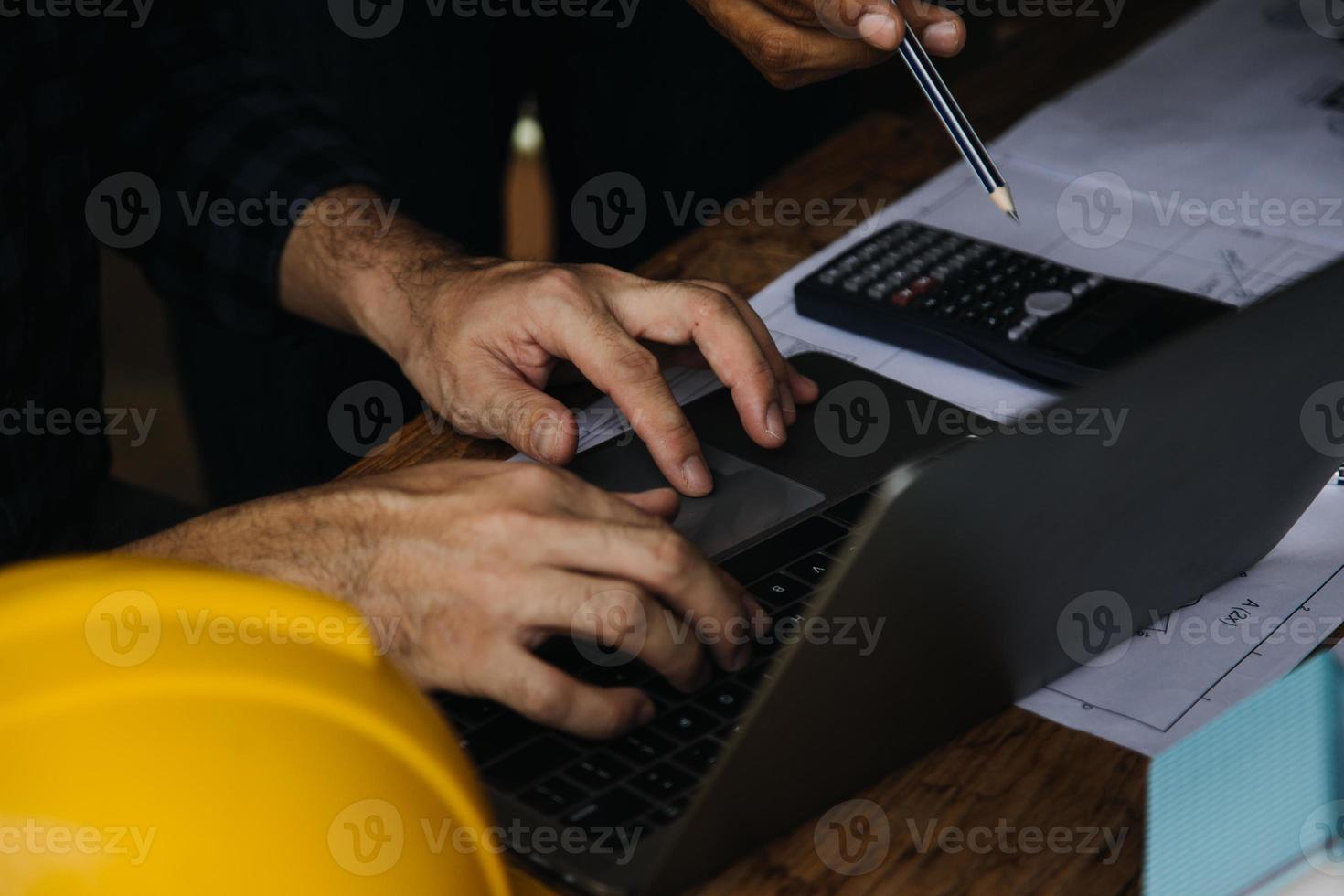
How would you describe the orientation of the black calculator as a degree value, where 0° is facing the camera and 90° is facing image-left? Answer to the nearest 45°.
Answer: approximately 135°

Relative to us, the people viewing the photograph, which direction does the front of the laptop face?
facing away from the viewer and to the left of the viewer

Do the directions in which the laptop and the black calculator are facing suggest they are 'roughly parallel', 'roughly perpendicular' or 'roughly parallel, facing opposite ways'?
roughly parallel

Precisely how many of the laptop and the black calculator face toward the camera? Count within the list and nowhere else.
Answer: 0
